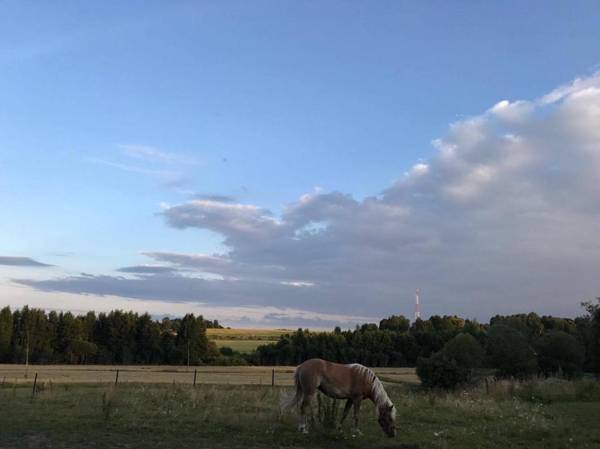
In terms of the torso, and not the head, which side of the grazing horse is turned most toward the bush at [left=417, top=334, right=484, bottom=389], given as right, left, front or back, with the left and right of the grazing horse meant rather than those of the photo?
left

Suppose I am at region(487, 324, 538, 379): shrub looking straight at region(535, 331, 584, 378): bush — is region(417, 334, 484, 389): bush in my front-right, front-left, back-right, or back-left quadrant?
back-right

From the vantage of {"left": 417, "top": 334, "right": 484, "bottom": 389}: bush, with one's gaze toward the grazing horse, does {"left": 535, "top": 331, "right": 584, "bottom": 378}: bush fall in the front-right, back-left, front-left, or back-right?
back-left

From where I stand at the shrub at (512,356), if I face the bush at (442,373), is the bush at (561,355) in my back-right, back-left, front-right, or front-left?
back-left

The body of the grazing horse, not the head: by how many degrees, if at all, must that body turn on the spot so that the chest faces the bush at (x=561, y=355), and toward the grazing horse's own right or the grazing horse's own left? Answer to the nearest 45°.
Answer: approximately 45° to the grazing horse's own left

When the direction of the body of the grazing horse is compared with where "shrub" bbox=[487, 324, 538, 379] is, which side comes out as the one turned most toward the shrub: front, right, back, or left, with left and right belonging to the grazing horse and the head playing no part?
left

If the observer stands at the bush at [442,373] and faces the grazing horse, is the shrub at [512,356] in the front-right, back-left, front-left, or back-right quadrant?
back-left

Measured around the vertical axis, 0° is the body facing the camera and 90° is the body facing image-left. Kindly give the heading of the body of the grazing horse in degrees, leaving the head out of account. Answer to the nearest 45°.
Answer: approximately 270°
